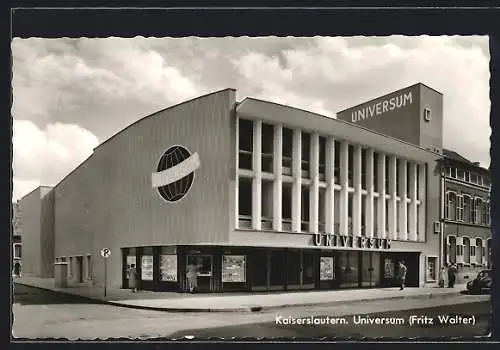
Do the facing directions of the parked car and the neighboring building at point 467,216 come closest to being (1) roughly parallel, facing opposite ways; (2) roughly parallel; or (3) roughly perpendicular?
roughly perpendicular

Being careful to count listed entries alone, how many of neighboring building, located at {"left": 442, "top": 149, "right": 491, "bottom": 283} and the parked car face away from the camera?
0

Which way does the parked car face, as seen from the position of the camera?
facing the viewer and to the left of the viewer
